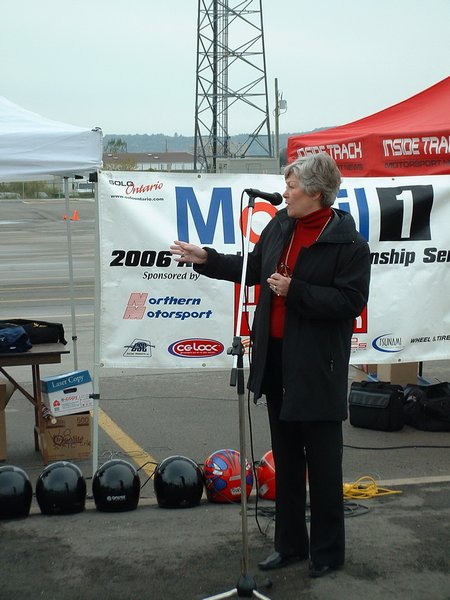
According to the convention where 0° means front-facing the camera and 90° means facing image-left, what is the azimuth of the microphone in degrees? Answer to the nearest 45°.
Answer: approximately 270°

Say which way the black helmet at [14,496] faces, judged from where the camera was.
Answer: facing away from the viewer

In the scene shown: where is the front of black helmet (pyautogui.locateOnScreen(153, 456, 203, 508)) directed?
away from the camera

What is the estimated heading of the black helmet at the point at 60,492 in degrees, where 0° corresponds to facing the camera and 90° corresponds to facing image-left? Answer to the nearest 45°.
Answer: approximately 180°

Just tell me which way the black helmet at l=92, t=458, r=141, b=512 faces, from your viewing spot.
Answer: facing away from the viewer

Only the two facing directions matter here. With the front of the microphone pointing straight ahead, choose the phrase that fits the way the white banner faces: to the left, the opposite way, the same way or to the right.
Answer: to the right

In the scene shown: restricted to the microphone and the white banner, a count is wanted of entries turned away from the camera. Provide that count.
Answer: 0

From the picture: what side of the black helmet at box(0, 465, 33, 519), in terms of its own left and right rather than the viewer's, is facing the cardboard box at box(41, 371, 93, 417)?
front

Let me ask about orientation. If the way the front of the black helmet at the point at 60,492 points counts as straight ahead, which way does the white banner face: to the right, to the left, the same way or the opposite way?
the opposite way

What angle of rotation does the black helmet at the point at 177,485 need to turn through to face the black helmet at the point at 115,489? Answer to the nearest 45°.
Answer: approximately 90° to its left
